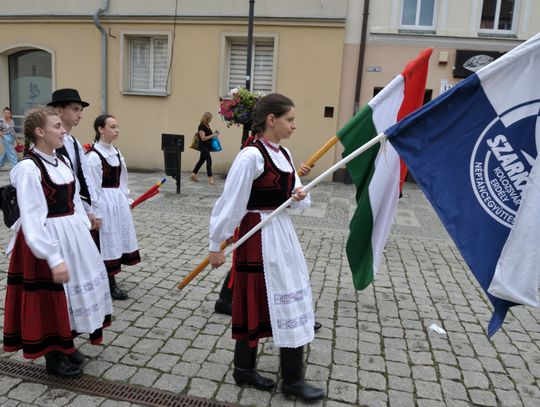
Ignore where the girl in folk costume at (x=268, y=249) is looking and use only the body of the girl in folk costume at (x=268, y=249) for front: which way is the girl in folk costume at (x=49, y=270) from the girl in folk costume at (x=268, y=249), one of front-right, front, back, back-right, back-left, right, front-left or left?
back-right

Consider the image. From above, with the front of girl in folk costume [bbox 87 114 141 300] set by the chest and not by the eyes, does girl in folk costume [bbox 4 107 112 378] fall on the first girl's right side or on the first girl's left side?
on the first girl's right side

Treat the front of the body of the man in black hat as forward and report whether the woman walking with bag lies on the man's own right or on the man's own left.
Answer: on the man's own left

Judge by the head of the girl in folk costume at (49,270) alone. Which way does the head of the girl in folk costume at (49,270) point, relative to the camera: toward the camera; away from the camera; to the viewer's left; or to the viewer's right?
to the viewer's right

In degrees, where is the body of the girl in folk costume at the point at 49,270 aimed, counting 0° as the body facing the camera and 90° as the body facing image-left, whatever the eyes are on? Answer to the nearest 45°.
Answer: approximately 315°

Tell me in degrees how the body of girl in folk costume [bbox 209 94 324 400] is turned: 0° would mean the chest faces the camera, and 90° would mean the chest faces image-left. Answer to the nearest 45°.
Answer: approximately 315°

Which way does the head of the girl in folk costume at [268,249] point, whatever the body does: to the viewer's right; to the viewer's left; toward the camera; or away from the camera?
to the viewer's right

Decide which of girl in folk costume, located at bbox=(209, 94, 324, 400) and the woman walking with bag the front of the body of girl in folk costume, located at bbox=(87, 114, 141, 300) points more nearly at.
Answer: the girl in folk costume

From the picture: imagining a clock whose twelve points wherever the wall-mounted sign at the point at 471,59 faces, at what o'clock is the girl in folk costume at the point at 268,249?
The girl in folk costume is roughly at 12 o'clock from the wall-mounted sign.
